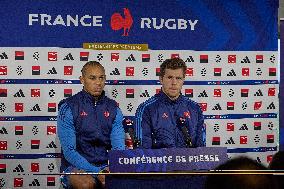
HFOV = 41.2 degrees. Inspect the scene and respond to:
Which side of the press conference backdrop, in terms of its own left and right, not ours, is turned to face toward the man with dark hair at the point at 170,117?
front

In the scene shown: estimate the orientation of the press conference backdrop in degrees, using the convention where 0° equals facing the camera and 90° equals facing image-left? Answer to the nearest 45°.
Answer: approximately 0°

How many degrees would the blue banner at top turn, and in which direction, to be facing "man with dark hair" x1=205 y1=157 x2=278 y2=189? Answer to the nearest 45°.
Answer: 0° — it already faces them

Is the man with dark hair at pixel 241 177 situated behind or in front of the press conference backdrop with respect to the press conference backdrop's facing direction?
in front

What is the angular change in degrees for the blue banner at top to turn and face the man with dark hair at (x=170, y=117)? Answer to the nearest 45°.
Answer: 0° — it already faces them

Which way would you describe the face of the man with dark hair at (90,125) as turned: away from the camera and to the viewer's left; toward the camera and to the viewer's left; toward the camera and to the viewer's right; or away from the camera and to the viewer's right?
toward the camera and to the viewer's right

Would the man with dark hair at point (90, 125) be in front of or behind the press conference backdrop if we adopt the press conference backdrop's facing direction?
in front

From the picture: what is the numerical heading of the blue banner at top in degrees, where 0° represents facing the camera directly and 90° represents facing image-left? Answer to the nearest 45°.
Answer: approximately 0°
